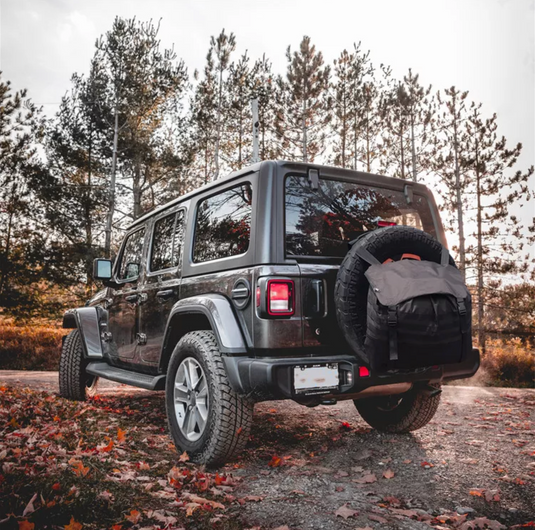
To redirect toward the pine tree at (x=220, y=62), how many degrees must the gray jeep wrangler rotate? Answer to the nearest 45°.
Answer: approximately 45° to its right

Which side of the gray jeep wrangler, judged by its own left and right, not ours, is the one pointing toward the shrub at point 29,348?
front

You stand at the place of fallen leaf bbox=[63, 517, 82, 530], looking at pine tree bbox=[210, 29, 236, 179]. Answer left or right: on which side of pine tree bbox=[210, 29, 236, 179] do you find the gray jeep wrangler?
right

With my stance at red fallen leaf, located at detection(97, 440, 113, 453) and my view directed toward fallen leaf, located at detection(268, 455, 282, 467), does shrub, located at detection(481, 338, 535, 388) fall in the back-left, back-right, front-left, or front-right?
front-left

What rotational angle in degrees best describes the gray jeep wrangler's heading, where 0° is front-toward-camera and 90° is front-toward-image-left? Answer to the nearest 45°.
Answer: approximately 135°

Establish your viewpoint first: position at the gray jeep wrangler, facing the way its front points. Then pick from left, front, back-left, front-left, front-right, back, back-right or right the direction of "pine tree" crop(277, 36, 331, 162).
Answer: front-right

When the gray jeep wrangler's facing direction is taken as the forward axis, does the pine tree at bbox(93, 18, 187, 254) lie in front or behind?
in front

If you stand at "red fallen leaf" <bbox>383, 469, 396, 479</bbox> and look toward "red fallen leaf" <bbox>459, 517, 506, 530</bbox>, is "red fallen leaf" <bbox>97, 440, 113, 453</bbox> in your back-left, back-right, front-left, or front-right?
back-right

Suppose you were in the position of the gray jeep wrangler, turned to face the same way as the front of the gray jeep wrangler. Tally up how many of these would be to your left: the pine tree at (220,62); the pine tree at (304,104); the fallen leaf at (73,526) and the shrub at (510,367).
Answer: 1
